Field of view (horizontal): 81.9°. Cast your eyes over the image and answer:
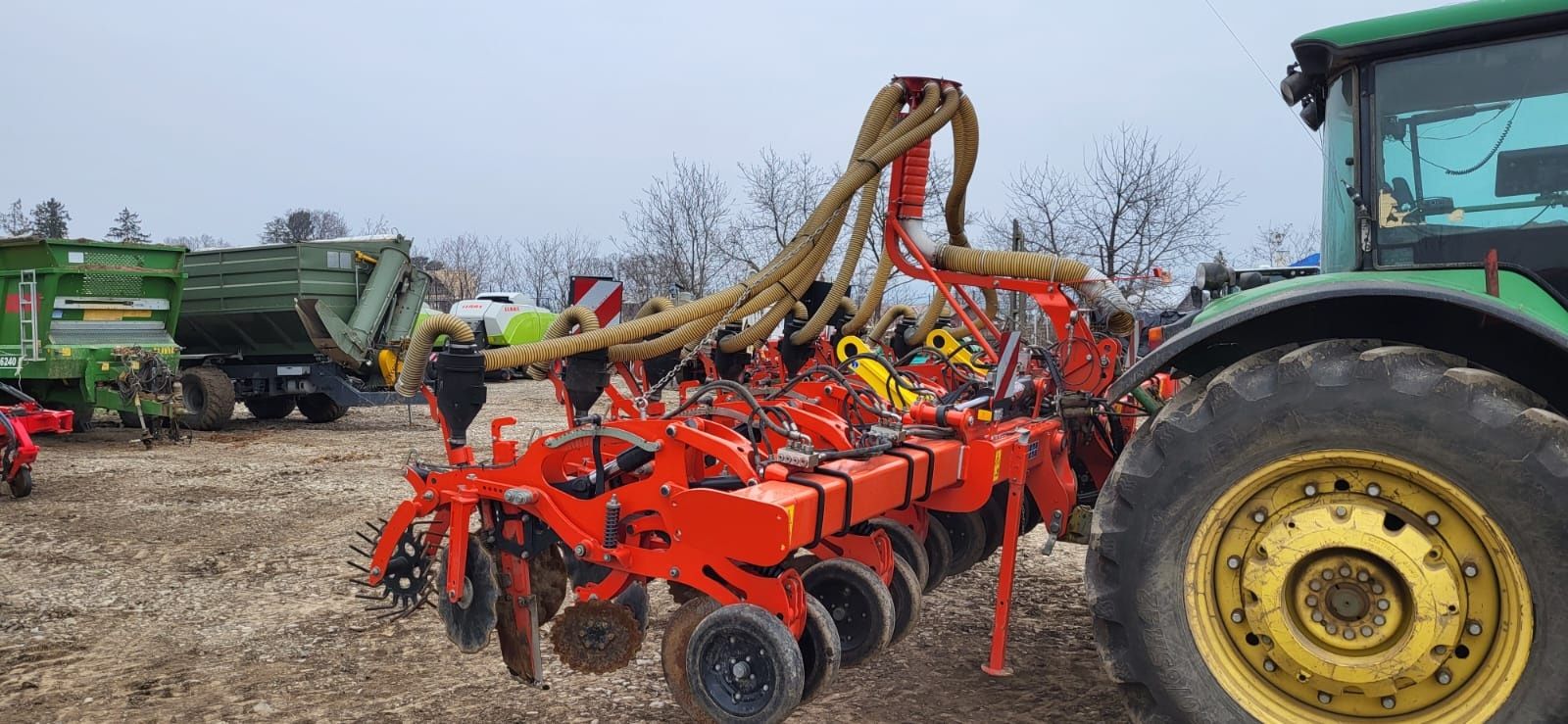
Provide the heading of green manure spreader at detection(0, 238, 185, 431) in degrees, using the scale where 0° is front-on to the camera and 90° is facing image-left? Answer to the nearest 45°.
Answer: approximately 315°

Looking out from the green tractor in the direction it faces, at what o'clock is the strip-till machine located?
The strip-till machine is roughly at 6 o'clock from the green tractor.

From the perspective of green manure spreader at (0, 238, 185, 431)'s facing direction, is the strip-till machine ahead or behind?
ahead

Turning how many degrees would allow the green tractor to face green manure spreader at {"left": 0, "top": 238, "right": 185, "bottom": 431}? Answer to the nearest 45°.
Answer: approximately 180°

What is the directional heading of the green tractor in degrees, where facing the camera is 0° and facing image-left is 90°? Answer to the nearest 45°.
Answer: approximately 270°
